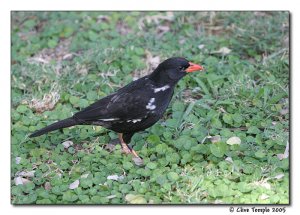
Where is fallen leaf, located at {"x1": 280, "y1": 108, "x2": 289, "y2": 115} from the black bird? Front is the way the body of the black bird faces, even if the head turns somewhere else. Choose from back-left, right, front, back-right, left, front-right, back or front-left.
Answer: front

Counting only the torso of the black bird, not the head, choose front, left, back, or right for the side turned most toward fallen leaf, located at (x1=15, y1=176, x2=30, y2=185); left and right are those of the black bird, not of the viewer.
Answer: back

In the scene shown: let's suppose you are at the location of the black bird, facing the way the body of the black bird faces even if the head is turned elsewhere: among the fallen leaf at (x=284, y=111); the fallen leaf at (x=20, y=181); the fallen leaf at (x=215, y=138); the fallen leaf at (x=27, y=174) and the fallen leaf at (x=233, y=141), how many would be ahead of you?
3

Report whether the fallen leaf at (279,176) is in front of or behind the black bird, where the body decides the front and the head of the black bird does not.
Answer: in front

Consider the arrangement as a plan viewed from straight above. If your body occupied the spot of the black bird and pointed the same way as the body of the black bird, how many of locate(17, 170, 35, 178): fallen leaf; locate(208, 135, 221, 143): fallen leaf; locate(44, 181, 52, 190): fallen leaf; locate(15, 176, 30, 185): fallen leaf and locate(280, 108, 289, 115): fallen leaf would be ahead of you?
2

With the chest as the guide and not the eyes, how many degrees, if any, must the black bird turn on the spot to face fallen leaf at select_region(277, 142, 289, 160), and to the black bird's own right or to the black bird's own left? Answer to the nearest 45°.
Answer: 0° — it already faces it

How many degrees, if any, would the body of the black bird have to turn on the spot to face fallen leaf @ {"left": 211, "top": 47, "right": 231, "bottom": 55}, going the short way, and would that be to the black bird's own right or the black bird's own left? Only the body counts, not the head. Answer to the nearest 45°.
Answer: approximately 45° to the black bird's own left

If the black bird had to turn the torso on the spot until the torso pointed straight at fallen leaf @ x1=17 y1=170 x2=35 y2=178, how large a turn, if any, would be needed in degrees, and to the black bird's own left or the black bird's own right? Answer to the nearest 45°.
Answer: approximately 180°

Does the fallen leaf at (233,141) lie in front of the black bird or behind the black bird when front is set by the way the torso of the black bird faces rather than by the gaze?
in front

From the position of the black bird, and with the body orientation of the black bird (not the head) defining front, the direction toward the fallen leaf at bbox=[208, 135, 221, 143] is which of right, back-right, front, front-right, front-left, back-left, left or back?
front

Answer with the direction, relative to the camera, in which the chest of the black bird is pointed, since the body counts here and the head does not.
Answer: to the viewer's right

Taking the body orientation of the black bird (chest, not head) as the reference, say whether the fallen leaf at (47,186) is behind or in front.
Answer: behind

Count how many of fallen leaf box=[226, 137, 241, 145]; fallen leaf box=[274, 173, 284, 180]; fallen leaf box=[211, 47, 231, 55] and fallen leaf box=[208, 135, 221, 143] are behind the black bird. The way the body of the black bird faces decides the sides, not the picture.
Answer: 0

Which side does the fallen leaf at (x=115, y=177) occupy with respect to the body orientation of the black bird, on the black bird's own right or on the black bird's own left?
on the black bird's own right

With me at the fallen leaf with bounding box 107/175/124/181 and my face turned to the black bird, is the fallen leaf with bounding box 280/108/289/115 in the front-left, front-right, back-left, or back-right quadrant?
front-right

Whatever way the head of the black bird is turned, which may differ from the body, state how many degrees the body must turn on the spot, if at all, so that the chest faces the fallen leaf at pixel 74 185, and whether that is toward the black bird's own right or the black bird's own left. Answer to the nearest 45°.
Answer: approximately 135° to the black bird's own right

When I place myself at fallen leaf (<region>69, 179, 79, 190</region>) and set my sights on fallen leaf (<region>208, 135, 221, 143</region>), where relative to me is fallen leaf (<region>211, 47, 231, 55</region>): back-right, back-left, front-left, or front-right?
front-left
